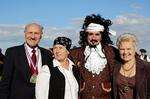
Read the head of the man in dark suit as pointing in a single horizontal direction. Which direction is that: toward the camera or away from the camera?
toward the camera

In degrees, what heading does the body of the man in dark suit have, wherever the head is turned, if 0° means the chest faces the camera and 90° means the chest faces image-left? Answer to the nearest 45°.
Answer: approximately 315°

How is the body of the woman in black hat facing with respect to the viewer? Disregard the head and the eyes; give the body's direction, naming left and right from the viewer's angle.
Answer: facing the viewer and to the right of the viewer

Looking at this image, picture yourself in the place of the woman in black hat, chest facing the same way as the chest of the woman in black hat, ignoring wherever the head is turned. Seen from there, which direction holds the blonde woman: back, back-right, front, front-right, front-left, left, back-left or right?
front-left

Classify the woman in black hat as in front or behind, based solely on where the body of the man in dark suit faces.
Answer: in front

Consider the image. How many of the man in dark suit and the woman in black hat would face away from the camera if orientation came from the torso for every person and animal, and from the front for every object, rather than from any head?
0

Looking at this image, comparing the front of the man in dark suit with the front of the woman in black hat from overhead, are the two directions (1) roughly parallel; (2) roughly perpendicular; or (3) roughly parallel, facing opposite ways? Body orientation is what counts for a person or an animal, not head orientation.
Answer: roughly parallel

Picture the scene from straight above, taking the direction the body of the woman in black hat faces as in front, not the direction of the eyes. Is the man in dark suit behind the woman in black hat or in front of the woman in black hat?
behind

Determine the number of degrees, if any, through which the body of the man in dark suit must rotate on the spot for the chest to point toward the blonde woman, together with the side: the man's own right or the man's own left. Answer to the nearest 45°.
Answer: approximately 45° to the man's own left

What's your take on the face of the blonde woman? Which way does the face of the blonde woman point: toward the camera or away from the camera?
toward the camera
